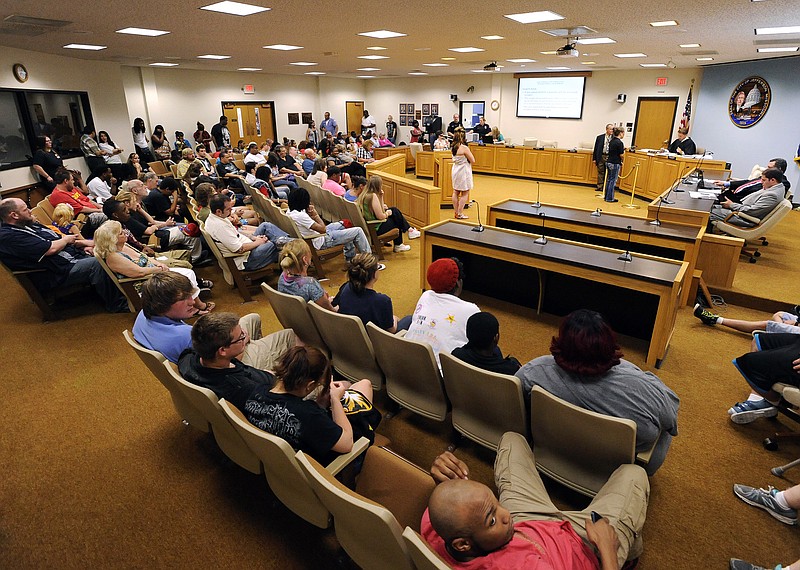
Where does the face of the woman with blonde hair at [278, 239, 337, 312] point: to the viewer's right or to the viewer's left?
to the viewer's right

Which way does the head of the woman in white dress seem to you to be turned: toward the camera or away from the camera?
away from the camera

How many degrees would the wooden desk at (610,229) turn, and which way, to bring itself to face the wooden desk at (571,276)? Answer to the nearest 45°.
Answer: approximately 45° to its left

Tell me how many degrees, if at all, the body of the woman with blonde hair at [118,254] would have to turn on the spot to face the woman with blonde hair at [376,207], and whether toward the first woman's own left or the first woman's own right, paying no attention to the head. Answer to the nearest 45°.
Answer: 0° — they already face them

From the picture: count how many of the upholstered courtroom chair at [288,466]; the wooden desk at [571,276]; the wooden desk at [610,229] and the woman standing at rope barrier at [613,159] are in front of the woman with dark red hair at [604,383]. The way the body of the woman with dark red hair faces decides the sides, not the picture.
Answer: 3

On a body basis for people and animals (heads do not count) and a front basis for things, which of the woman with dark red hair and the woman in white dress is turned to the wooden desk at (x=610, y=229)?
the woman with dark red hair

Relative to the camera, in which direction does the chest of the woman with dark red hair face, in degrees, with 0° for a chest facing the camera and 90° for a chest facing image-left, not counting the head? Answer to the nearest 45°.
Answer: approximately 180°

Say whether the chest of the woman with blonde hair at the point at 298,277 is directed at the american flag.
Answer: yes

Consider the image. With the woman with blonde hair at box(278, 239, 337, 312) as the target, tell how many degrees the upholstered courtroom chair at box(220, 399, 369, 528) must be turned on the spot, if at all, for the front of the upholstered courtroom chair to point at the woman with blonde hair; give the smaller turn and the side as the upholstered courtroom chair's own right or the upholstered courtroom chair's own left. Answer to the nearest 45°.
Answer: approximately 45° to the upholstered courtroom chair's own left

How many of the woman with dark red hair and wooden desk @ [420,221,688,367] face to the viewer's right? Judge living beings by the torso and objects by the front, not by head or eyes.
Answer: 0

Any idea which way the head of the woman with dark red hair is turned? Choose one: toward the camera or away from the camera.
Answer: away from the camera

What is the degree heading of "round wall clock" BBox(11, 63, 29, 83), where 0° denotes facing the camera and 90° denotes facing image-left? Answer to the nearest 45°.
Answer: approximately 315°

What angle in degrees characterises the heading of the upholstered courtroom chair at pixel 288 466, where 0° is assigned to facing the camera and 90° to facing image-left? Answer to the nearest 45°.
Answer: approximately 225°

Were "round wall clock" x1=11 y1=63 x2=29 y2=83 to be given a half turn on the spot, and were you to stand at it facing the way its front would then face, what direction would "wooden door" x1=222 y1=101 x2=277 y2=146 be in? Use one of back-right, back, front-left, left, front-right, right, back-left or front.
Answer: right

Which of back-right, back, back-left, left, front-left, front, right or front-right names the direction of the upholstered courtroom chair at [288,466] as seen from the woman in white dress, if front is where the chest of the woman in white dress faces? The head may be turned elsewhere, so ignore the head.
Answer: back-right

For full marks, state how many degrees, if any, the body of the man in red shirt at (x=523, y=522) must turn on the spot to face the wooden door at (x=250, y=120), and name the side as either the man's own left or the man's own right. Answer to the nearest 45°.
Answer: approximately 90° to the man's own left
